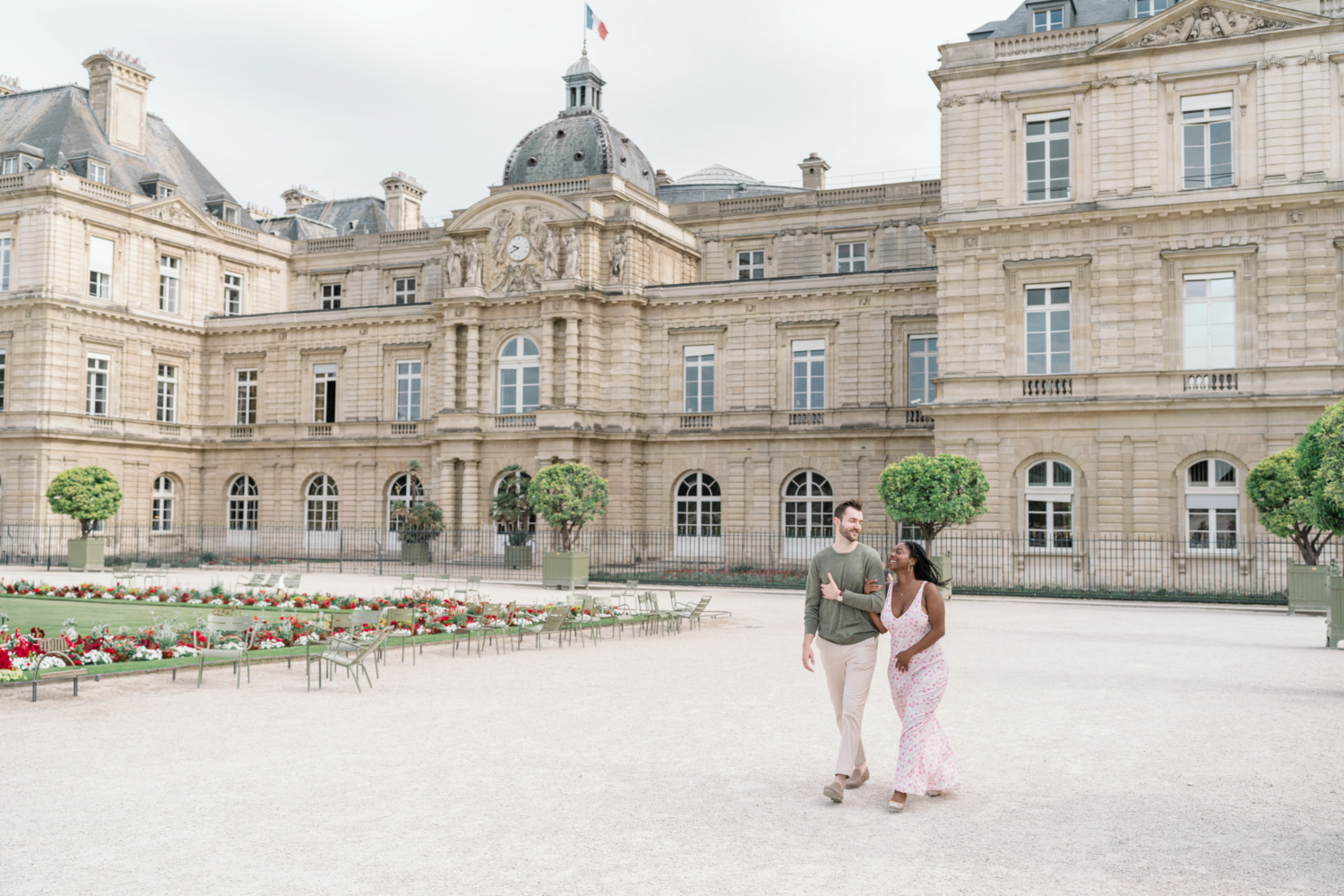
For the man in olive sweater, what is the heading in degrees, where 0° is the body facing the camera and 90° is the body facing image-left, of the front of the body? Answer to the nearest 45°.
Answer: approximately 0°

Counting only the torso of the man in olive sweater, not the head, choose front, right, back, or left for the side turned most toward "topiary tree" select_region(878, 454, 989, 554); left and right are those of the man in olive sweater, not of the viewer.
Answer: back

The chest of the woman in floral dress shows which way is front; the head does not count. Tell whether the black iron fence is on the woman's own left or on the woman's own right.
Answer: on the woman's own right

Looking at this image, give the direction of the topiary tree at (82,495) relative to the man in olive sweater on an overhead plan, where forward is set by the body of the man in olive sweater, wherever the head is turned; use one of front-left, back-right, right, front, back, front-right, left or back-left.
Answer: back-right

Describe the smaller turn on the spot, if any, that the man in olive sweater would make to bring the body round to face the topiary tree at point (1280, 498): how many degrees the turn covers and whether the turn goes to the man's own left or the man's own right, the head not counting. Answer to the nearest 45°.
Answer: approximately 135° to the man's own left

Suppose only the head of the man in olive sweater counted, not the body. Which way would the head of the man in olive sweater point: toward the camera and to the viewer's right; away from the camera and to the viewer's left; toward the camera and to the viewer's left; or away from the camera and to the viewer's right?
toward the camera and to the viewer's right

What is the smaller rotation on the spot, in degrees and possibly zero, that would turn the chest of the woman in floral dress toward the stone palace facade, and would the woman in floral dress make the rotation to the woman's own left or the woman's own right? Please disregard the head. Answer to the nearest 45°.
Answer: approximately 135° to the woman's own right

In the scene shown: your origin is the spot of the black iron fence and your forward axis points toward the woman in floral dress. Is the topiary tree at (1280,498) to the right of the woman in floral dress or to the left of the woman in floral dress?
left
